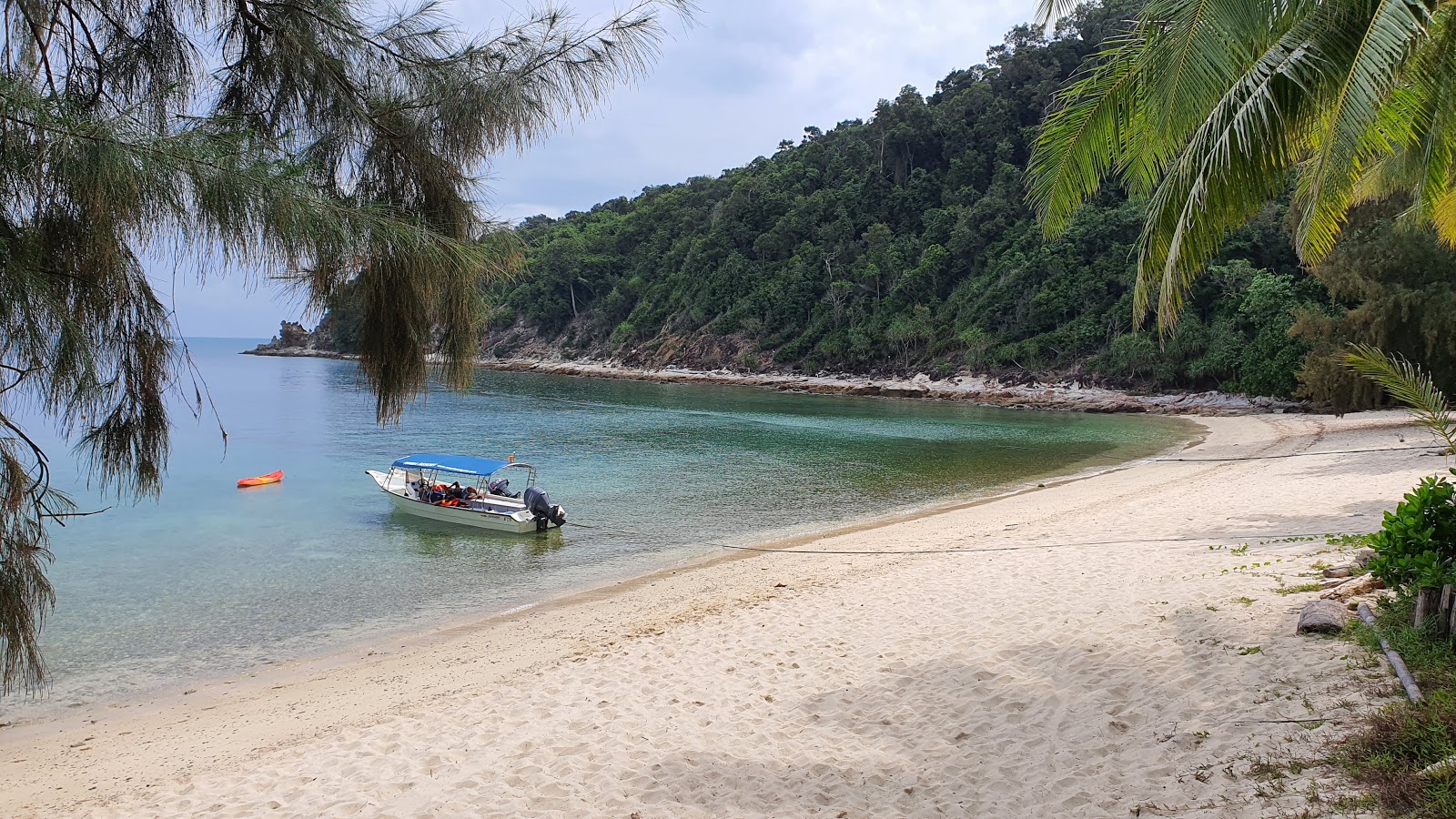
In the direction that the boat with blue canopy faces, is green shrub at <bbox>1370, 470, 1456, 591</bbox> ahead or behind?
behind

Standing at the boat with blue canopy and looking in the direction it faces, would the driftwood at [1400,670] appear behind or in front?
behind

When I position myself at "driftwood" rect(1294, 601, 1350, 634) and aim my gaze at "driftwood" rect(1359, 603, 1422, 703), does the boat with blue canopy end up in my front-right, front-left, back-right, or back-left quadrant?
back-right

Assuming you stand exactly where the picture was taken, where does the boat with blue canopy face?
facing away from the viewer and to the left of the viewer

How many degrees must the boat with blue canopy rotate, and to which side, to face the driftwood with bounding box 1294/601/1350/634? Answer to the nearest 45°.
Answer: approximately 135° to its left

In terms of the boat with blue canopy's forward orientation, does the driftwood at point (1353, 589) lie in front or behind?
behind
